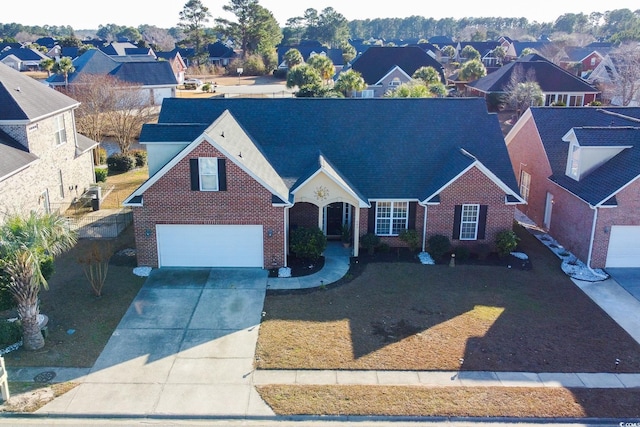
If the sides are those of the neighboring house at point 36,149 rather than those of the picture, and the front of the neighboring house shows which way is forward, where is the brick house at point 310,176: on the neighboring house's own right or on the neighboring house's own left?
on the neighboring house's own left

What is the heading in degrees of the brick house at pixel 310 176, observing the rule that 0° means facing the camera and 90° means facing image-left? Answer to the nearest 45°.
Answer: approximately 0°

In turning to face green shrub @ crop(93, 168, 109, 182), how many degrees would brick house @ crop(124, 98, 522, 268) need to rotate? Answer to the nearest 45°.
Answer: approximately 135° to its right

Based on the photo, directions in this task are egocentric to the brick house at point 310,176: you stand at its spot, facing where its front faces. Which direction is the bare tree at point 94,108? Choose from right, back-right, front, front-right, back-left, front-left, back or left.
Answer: back-right

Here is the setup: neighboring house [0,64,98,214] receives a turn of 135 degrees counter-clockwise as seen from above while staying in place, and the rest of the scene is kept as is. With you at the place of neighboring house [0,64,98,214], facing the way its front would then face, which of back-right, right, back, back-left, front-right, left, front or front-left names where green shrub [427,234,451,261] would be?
front-right

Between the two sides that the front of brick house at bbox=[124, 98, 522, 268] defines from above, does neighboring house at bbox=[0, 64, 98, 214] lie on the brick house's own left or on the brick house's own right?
on the brick house's own right

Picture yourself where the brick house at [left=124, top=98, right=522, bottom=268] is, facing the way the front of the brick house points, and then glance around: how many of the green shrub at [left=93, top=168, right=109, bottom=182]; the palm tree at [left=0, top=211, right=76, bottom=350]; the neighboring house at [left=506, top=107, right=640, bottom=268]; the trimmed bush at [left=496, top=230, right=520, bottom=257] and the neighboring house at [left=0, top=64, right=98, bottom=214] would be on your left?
2

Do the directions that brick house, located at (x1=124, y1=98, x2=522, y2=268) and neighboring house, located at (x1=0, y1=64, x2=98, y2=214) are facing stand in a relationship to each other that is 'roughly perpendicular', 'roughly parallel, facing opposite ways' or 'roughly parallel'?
roughly parallel

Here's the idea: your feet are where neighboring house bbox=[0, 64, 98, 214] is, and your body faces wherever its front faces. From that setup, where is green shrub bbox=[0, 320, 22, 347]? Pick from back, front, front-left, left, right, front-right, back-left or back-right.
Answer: front-left

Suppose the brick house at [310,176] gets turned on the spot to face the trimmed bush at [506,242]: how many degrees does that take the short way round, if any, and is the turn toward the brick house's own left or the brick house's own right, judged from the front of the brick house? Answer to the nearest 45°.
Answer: approximately 90° to the brick house's own left

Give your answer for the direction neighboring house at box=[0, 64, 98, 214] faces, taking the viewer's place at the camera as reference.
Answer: facing the viewer and to the left of the viewer

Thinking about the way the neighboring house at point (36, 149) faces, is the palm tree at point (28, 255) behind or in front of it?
in front

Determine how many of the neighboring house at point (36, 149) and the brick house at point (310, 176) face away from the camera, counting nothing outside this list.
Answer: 0

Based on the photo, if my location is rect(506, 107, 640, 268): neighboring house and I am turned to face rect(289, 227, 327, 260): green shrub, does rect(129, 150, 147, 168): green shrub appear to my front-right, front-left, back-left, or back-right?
front-right

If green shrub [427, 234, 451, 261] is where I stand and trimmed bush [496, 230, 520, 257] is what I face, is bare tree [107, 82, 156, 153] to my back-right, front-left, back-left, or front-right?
back-left
